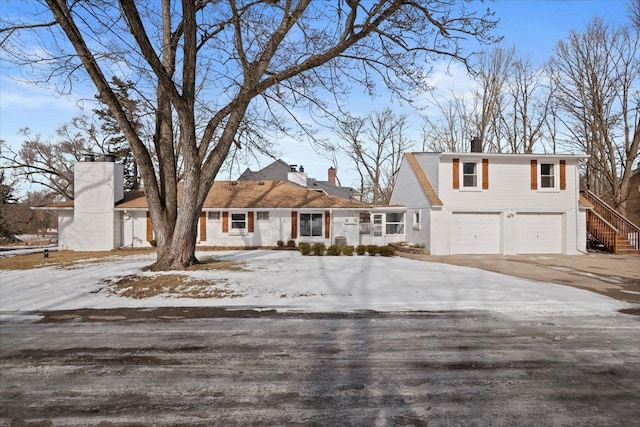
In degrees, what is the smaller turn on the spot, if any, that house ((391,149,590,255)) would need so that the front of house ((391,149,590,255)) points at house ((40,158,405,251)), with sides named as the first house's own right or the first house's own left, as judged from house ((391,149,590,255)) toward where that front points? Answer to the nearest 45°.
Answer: approximately 90° to the first house's own right

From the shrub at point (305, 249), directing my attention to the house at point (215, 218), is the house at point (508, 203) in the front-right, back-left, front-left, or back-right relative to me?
back-right

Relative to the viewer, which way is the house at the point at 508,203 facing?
toward the camera

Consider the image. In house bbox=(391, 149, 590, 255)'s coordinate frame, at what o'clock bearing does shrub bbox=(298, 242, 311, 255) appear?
The shrub is roughly at 2 o'clock from the house.

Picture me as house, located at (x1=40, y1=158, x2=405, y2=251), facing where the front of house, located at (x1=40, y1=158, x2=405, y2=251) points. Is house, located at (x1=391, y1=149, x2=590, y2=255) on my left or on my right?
on my left

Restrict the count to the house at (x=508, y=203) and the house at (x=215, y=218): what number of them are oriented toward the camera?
2

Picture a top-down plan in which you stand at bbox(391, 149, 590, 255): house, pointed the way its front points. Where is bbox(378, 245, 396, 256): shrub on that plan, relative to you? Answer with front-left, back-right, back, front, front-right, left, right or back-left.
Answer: front-right

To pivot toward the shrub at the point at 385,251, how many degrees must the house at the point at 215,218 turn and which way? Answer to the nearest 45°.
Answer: approximately 45° to its left

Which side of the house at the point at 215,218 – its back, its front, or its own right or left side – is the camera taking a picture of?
front
